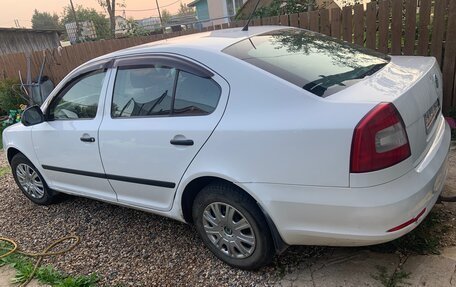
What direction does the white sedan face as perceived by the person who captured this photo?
facing away from the viewer and to the left of the viewer

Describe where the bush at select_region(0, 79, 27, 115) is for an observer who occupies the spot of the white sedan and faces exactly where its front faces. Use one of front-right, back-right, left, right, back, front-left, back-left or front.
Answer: front

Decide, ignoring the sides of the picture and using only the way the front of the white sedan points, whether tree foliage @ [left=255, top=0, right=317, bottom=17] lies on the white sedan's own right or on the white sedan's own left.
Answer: on the white sedan's own right

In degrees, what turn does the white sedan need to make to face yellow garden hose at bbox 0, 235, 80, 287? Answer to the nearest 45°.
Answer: approximately 45° to its left

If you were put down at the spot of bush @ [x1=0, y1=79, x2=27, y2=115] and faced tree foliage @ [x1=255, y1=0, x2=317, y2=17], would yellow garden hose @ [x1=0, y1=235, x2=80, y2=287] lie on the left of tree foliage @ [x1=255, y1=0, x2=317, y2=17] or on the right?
right

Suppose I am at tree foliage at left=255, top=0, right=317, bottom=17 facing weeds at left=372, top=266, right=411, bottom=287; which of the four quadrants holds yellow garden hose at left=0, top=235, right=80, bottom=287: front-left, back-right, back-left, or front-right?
front-right
